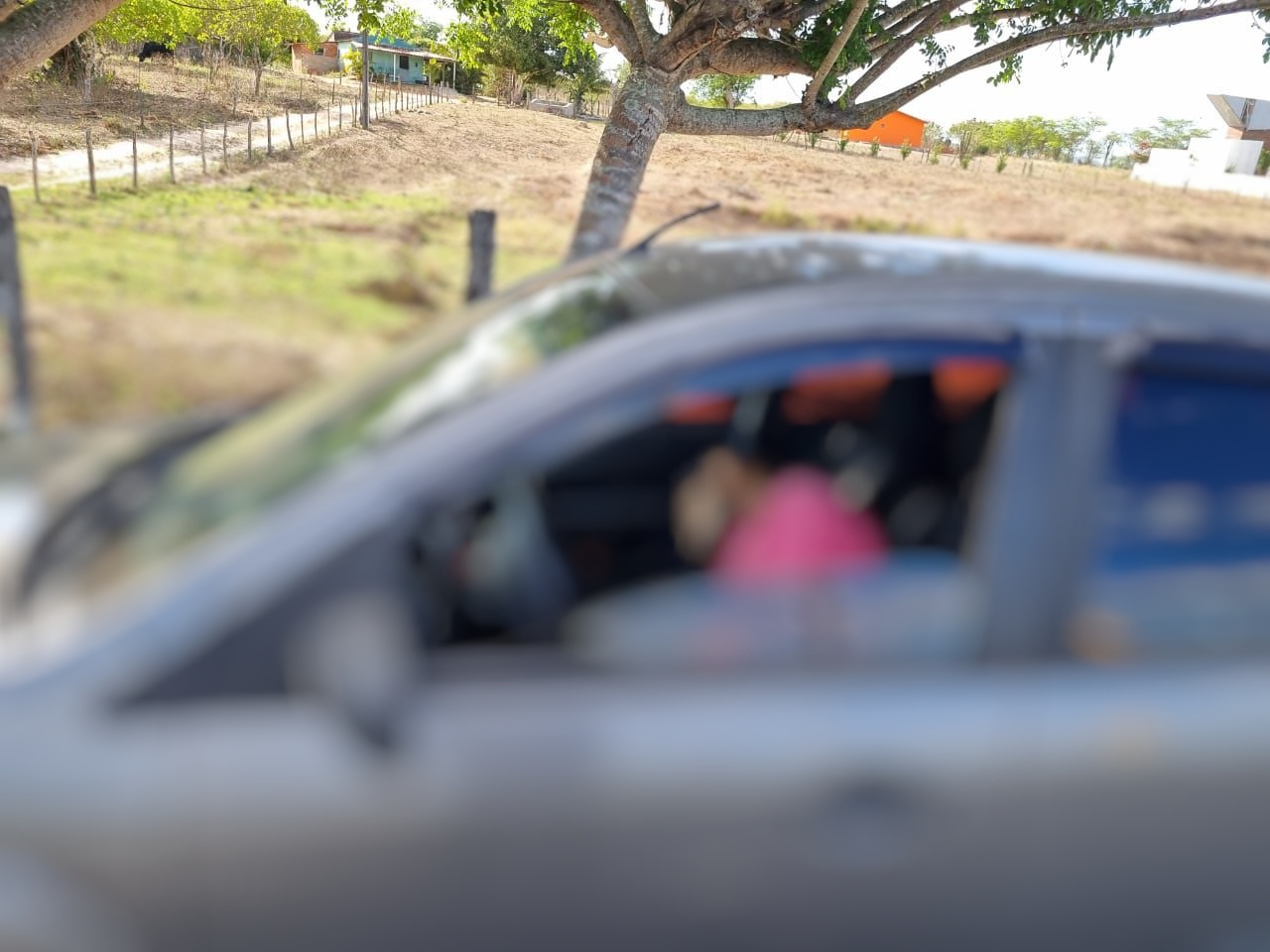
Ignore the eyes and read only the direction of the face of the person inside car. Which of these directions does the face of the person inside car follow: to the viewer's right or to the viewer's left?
to the viewer's left

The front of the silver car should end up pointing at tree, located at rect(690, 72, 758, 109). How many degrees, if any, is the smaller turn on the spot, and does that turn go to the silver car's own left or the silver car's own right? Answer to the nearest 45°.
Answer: approximately 90° to the silver car's own right

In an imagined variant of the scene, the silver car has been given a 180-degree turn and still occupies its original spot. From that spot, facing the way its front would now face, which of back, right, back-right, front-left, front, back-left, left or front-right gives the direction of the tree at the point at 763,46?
left

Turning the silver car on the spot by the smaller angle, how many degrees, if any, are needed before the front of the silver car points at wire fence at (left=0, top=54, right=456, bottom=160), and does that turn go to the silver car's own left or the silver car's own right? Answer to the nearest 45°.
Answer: approximately 45° to the silver car's own right

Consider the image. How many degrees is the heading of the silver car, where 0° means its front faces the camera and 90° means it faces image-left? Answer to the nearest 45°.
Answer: approximately 90°

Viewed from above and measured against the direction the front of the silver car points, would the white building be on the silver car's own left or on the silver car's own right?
on the silver car's own right

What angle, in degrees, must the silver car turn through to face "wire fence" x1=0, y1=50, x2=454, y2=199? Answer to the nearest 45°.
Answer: approximately 45° to its right

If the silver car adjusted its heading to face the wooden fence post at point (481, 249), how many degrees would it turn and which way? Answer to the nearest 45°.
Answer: approximately 90° to its right

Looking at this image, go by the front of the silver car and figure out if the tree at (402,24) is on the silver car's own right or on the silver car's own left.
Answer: on the silver car's own right

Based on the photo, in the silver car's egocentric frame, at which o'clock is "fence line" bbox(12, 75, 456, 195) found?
The fence line is roughly at 2 o'clock from the silver car.

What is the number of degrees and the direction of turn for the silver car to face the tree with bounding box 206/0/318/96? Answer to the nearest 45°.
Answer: approximately 90° to its right
